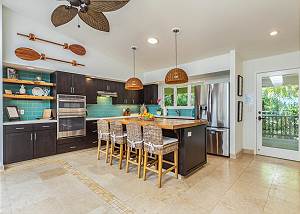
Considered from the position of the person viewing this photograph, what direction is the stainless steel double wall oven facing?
facing the viewer and to the right of the viewer

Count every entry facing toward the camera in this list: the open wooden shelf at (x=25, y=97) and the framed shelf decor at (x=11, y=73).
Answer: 2

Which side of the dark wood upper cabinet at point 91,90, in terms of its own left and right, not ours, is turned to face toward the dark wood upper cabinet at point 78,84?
right

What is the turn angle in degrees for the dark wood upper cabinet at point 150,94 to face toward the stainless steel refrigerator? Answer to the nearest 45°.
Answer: approximately 90° to its left

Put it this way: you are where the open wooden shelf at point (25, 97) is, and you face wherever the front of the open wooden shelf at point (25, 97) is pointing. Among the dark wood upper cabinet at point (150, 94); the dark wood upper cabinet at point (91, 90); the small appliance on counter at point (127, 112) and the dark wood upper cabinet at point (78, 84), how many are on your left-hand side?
4

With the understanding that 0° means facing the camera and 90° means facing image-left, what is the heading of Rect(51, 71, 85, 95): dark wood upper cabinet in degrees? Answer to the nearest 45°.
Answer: approximately 315°

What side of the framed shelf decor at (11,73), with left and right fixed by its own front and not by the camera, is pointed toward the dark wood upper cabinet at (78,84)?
left

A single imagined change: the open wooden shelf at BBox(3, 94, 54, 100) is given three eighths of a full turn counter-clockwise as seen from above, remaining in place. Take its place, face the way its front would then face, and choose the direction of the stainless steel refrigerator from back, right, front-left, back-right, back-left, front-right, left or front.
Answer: right
